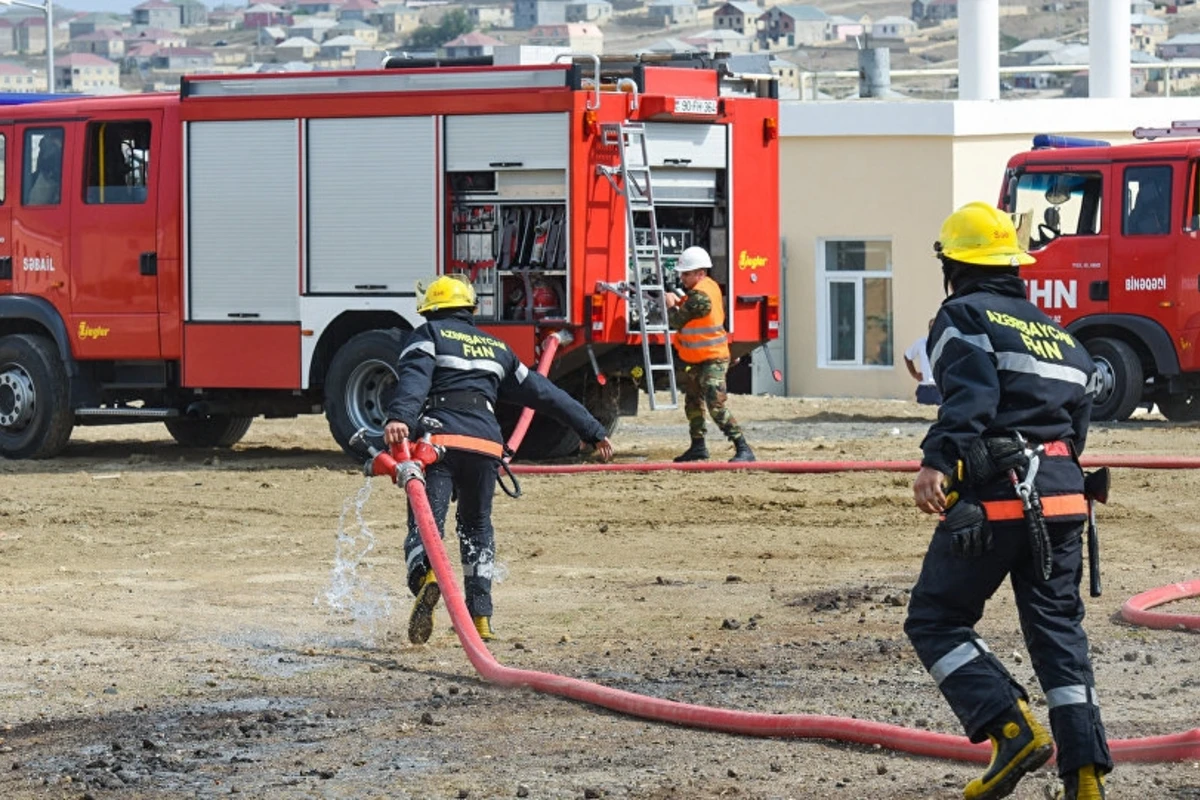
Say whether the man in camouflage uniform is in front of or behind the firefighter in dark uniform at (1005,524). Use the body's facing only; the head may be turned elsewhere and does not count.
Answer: in front

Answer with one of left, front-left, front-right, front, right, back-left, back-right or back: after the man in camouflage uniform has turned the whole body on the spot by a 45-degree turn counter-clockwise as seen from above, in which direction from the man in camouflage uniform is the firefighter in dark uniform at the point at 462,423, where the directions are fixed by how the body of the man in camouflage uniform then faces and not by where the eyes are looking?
front-left

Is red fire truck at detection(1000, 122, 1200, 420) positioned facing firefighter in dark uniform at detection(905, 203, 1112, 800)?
no

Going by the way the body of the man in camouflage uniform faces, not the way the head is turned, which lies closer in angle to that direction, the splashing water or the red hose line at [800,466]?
the splashing water

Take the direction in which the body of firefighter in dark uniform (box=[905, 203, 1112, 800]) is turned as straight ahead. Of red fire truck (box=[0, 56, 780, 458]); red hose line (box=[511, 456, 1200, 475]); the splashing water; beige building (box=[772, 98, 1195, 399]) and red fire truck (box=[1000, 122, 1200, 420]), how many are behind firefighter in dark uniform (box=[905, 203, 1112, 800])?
0

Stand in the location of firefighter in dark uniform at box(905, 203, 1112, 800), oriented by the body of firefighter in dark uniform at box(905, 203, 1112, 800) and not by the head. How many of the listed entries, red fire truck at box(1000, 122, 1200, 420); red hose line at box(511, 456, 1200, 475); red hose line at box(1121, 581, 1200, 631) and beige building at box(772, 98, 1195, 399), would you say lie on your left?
0

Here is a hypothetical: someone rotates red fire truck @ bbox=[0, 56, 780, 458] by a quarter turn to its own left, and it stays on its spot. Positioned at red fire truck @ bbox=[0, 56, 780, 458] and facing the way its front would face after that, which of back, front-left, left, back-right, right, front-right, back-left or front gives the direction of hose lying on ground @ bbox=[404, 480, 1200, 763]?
front-left

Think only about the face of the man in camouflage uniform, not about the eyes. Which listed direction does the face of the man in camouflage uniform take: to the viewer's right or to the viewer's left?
to the viewer's left

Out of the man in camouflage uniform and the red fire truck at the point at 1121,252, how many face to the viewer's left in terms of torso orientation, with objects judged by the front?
2

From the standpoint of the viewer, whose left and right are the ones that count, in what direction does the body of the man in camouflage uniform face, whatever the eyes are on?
facing to the left of the viewer

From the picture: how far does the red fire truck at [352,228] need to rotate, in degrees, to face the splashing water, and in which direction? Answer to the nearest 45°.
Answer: approximately 135° to its left

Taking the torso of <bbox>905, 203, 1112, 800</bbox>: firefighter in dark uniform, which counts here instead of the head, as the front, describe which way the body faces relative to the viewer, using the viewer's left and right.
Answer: facing away from the viewer and to the left of the viewer

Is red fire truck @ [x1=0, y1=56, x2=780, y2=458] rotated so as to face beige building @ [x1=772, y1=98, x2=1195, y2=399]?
no

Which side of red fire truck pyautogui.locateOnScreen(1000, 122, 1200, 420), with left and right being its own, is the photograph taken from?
left

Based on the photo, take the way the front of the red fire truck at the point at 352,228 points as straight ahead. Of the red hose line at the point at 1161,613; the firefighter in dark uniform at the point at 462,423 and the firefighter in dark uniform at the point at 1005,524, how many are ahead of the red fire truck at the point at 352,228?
0
